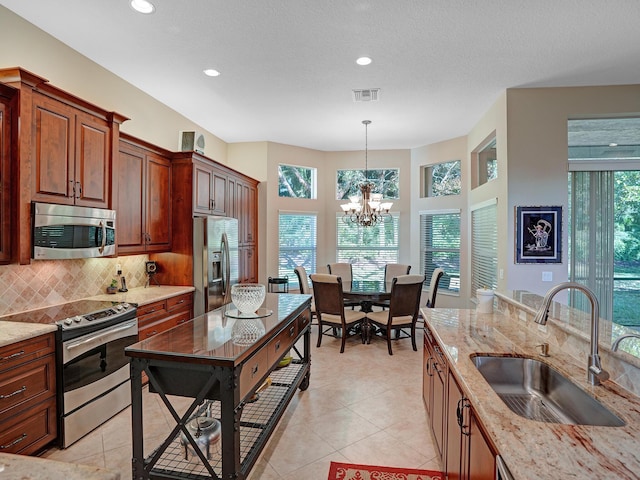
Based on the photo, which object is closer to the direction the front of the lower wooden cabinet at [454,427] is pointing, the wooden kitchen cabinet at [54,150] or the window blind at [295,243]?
the wooden kitchen cabinet

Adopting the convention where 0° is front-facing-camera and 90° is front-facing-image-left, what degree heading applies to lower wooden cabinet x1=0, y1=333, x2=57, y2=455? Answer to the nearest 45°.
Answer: approximately 315°

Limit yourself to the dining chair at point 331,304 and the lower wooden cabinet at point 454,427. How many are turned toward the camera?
0

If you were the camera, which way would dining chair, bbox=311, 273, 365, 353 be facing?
facing away from the viewer and to the right of the viewer

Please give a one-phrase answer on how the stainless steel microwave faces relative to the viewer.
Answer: facing the viewer and to the right of the viewer

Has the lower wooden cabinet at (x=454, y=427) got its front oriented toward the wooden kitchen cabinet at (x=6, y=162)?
yes

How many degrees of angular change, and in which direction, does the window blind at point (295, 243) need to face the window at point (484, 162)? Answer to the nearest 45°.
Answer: approximately 45° to its left

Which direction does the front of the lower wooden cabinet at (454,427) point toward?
to the viewer's left

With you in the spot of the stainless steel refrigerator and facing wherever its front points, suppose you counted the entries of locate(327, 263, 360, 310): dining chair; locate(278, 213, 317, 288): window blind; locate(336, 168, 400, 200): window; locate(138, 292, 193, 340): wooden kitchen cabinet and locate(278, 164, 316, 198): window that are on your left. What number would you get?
4

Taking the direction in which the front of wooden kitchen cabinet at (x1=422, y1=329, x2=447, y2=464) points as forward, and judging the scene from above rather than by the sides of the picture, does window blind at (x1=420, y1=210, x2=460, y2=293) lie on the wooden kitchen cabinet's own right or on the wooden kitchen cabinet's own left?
on the wooden kitchen cabinet's own right

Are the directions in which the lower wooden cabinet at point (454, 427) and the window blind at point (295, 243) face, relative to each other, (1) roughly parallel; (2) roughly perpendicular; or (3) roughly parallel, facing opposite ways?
roughly perpendicular

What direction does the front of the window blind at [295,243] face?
toward the camera

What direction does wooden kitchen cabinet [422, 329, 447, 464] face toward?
to the viewer's left

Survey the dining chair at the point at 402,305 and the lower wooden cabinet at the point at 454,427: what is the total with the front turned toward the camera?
0
